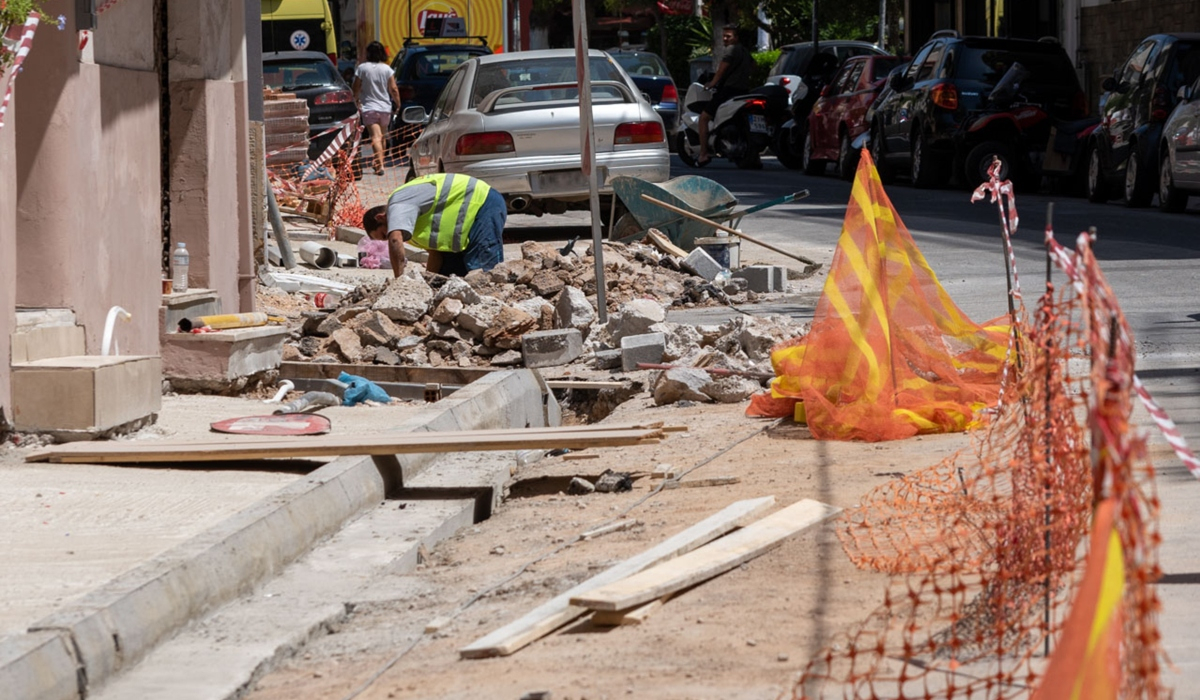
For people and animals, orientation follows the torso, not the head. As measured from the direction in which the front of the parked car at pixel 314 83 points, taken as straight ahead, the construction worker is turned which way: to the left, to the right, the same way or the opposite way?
to the left

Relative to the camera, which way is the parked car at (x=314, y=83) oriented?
away from the camera

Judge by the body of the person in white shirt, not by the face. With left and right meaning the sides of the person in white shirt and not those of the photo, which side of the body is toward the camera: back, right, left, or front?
back

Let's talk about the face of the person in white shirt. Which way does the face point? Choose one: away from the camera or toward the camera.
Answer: away from the camera

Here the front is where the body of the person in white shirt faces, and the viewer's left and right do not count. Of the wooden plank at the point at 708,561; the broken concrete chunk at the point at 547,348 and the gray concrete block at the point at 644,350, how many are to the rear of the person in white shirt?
3

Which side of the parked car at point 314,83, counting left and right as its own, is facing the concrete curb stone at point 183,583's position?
back

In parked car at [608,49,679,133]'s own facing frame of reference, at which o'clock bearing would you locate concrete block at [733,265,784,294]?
The concrete block is roughly at 6 o'clock from the parked car.

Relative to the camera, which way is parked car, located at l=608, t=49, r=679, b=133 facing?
away from the camera

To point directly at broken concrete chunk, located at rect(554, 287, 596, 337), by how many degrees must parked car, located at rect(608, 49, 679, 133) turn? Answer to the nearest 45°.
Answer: approximately 180°

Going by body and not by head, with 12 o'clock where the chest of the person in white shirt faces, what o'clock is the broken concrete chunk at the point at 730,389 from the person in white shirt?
The broken concrete chunk is roughly at 6 o'clock from the person in white shirt.

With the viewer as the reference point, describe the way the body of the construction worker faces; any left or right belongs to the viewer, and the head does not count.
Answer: facing to the left of the viewer

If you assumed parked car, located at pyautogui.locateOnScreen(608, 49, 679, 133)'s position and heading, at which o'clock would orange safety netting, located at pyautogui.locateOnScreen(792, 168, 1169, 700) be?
The orange safety netting is roughly at 6 o'clock from the parked car.

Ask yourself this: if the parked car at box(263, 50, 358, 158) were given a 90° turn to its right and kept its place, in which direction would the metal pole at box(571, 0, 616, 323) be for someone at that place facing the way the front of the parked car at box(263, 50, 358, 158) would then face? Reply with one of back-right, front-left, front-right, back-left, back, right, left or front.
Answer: right
